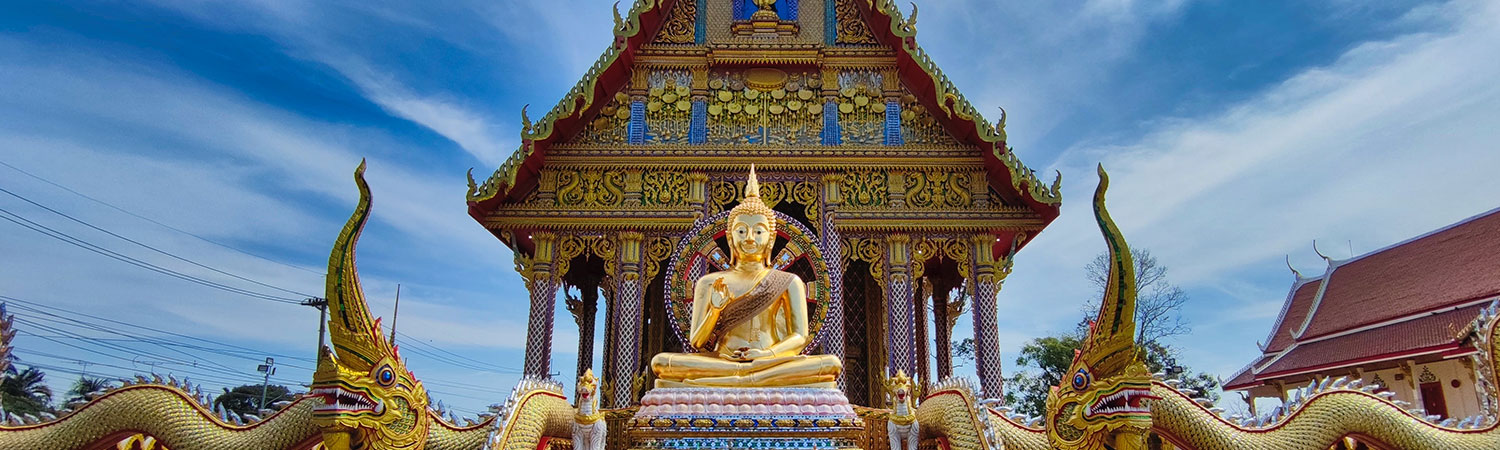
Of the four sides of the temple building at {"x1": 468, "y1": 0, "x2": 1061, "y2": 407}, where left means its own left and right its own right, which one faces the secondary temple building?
left

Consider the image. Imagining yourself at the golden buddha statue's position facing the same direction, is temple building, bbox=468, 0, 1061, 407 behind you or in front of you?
behind

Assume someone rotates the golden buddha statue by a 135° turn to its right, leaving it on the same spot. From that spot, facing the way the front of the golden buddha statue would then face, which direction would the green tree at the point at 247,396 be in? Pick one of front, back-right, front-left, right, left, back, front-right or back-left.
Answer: front

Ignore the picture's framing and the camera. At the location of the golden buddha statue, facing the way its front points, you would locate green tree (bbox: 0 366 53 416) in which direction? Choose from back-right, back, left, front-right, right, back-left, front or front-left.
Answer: back-right

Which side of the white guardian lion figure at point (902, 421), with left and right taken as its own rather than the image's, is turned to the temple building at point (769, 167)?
back

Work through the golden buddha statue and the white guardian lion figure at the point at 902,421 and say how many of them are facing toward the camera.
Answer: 2

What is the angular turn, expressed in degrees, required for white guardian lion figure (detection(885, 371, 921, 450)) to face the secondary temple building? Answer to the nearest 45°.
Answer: approximately 135° to its left

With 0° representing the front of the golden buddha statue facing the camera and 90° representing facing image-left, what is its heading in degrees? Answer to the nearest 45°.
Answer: approximately 0°

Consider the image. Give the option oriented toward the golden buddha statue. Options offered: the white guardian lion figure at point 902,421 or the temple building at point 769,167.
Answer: the temple building
